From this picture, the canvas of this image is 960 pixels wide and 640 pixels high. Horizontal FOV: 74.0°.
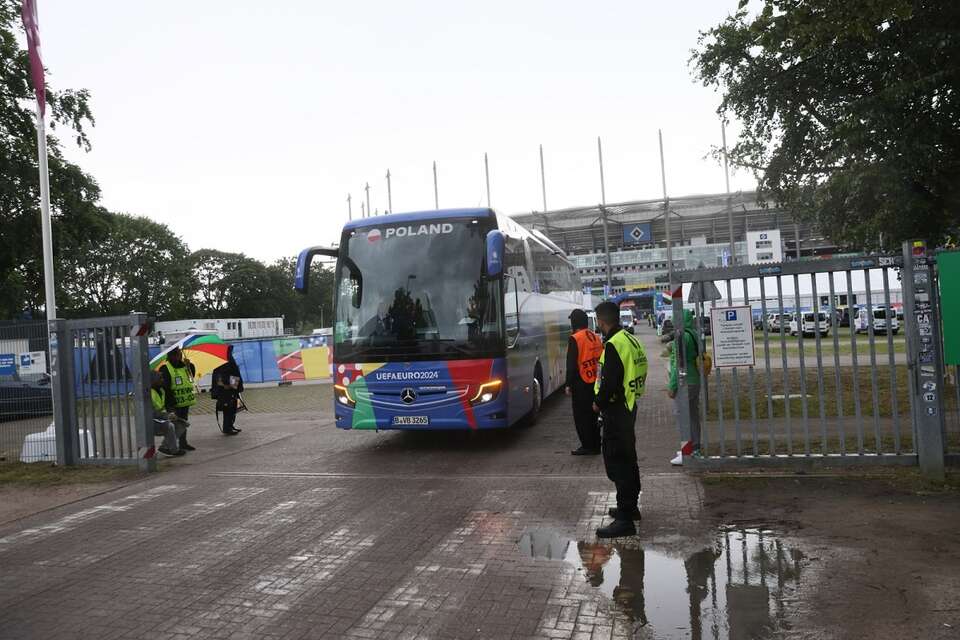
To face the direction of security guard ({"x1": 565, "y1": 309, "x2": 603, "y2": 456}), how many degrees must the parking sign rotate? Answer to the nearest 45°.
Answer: approximately 135° to its right

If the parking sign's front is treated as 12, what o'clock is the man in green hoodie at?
The man in green hoodie is roughly at 4 o'clock from the parking sign.

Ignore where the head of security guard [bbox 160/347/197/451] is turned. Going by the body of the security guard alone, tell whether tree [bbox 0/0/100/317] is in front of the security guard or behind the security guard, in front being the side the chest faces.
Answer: behind

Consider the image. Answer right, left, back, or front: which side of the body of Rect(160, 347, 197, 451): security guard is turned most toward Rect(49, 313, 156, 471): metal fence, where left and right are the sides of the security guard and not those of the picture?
right

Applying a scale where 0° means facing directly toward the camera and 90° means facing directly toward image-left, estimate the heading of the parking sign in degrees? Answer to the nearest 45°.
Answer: approximately 0°

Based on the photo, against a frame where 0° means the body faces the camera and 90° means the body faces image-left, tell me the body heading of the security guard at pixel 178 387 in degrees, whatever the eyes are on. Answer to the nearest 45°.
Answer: approximately 315°
